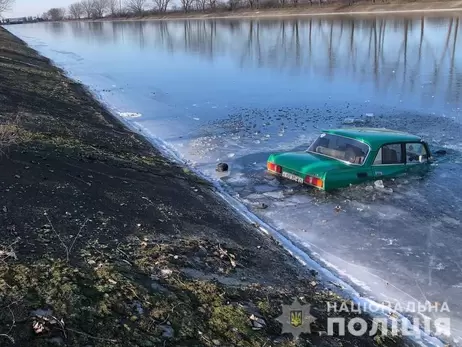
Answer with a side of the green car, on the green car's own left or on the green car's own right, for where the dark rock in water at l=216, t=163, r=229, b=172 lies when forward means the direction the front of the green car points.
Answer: on the green car's own left

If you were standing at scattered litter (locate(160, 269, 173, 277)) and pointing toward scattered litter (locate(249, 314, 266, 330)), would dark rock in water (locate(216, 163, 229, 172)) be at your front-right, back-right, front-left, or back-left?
back-left

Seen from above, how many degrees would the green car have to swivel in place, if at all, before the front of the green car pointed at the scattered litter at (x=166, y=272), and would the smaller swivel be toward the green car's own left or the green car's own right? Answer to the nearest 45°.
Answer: approximately 135° to the green car's own right

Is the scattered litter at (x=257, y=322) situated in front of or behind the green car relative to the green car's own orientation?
behind

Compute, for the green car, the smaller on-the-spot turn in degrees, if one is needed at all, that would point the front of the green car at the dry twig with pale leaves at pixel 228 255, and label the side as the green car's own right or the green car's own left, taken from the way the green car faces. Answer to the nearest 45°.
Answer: approximately 135° to the green car's own right

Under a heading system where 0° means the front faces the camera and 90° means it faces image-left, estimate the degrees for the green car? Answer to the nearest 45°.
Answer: approximately 225°

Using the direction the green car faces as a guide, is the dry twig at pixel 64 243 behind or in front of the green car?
behind

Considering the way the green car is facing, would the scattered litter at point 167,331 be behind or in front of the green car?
behind
